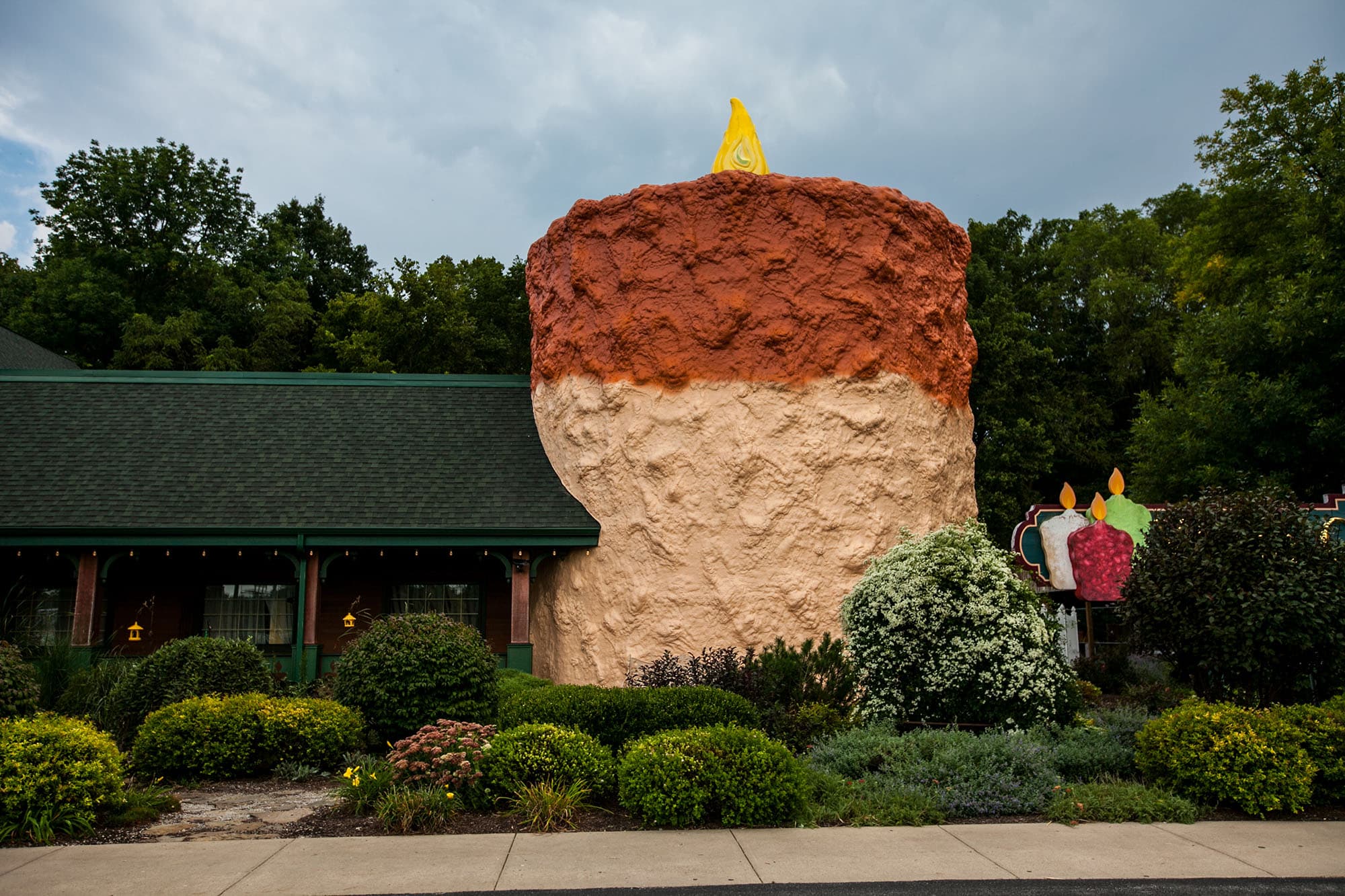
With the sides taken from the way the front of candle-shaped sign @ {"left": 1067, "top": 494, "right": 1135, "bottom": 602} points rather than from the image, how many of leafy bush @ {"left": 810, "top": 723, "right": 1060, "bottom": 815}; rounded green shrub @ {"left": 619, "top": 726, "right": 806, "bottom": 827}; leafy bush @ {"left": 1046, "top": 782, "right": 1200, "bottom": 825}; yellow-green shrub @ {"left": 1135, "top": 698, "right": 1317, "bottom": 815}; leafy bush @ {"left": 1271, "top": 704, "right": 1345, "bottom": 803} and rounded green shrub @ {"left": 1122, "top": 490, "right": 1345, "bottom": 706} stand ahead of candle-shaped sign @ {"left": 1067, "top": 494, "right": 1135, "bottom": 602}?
6

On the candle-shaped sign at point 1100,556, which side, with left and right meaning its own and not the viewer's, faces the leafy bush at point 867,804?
front

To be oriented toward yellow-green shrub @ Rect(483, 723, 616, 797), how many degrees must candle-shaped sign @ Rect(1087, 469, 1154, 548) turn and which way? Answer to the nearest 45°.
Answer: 0° — it already faces it

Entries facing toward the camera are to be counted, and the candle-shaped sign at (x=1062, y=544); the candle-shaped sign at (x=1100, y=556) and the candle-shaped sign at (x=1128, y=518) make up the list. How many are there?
3

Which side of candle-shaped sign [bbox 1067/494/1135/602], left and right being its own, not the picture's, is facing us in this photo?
front

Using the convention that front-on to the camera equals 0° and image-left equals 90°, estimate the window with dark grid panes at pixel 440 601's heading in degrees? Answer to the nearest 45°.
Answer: approximately 0°

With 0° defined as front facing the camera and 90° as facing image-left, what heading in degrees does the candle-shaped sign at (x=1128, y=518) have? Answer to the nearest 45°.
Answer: approximately 0°

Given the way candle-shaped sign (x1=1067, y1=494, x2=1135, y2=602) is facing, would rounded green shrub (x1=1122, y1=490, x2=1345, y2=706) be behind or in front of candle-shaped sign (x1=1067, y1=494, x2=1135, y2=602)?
in front

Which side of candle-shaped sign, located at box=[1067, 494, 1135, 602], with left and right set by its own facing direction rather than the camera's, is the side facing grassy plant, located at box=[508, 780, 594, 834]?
front
